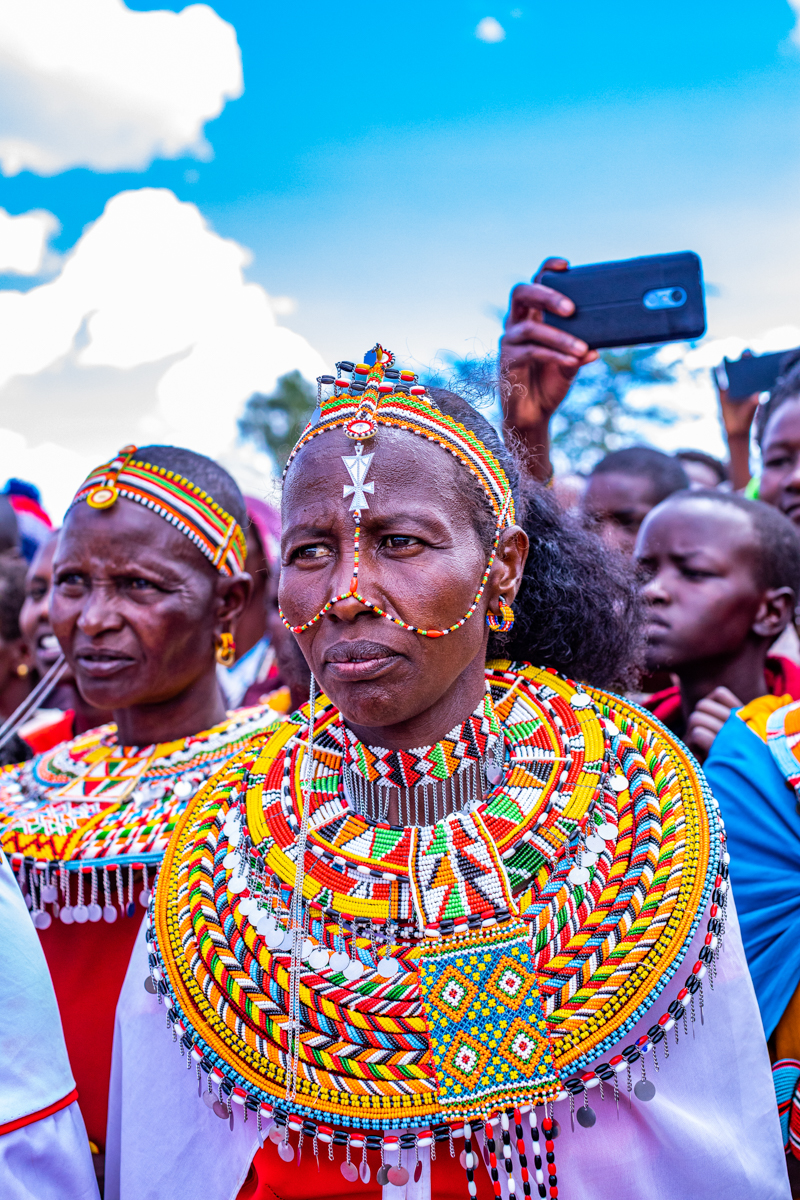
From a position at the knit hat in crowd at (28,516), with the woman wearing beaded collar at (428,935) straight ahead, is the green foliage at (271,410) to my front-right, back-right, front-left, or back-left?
back-left

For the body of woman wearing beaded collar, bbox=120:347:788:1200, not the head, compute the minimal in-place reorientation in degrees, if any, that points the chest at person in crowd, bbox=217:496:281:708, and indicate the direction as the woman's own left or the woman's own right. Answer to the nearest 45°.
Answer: approximately 180°

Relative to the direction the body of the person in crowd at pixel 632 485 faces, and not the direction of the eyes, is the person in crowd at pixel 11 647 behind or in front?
in front

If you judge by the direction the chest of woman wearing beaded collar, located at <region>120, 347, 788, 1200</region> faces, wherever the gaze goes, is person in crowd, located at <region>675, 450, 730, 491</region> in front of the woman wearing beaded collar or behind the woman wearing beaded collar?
behind

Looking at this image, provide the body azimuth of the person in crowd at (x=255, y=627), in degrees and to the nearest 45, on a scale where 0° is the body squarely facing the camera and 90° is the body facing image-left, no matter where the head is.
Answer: approximately 45°

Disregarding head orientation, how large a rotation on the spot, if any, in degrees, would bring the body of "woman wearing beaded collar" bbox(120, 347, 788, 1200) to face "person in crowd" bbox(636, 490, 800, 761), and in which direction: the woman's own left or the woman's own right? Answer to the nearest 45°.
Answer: approximately 135° to the woman's own left

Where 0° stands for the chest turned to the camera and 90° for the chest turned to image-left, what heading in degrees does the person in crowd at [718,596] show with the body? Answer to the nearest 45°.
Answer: approximately 45°

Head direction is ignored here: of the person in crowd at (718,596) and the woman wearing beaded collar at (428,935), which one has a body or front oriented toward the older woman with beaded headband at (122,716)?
the person in crowd

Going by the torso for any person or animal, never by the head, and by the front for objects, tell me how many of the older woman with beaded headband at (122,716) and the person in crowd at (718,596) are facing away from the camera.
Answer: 0

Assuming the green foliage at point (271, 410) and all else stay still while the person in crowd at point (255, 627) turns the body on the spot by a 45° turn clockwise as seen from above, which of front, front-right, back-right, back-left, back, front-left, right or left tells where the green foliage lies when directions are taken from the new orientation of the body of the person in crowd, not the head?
right
